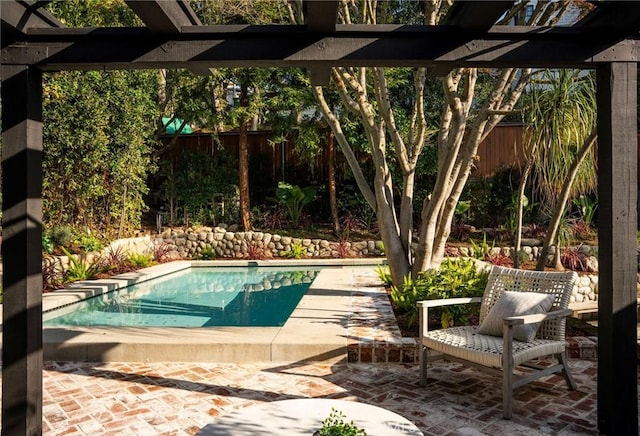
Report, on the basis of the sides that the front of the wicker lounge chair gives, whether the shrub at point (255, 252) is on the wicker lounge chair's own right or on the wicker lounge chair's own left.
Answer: on the wicker lounge chair's own right

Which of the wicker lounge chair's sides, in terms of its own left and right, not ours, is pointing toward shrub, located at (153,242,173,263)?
right

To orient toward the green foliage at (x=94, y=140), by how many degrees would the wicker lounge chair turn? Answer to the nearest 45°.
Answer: approximately 90° to its right

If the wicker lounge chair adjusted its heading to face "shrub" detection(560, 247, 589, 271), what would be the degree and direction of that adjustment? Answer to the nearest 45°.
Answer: approximately 135° to its right

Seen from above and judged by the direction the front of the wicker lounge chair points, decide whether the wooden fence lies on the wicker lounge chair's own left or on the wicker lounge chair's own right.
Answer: on the wicker lounge chair's own right

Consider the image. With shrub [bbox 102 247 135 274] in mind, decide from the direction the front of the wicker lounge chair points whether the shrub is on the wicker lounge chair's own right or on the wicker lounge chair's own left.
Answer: on the wicker lounge chair's own right

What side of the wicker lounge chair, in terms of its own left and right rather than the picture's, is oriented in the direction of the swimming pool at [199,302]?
right

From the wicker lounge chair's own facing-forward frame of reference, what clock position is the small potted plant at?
The small potted plant is roughly at 11 o'clock from the wicker lounge chair.

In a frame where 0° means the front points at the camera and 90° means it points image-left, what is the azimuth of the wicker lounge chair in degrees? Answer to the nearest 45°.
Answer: approximately 45°

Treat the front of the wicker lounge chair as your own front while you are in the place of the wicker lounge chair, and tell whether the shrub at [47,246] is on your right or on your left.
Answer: on your right
